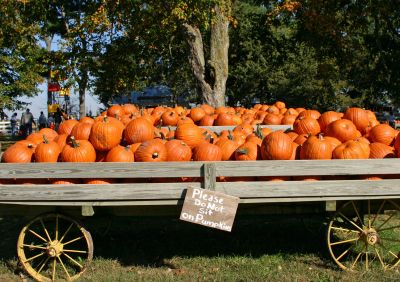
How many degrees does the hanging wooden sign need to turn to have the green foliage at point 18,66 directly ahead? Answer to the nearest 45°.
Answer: approximately 135° to its right

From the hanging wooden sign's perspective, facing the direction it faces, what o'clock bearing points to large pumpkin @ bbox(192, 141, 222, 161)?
The large pumpkin is roughly at 6 o'clock from the hanging wooden sign.

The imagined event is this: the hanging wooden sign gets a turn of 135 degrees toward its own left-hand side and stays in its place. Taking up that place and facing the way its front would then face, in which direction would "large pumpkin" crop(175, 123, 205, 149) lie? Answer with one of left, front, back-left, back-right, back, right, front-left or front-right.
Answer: front-left

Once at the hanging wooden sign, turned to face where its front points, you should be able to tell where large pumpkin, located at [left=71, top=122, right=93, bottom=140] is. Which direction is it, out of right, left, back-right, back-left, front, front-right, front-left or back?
back-right

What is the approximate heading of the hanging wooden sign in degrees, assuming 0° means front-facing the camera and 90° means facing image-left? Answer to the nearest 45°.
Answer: approximately 0°

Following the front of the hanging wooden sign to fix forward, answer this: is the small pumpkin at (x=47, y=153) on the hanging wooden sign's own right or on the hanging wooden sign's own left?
on the hanging wooden sign's own right

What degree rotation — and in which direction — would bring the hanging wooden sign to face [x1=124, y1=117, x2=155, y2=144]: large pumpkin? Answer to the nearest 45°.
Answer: approximately 135° to its right

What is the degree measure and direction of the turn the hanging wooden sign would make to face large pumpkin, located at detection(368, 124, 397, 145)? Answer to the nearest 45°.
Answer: approximately 135° to its left

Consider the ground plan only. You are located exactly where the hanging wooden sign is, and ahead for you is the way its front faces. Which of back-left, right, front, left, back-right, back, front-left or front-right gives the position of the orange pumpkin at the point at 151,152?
back-right

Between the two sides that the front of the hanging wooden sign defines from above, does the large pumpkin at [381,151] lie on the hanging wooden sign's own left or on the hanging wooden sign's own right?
on the hanging wooden sign's own left

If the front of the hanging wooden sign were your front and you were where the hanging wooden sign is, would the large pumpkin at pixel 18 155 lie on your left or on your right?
on your right

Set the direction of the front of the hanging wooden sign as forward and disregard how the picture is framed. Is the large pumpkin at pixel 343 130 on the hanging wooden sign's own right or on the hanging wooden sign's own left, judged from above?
on the hanging wooden sign's own left
